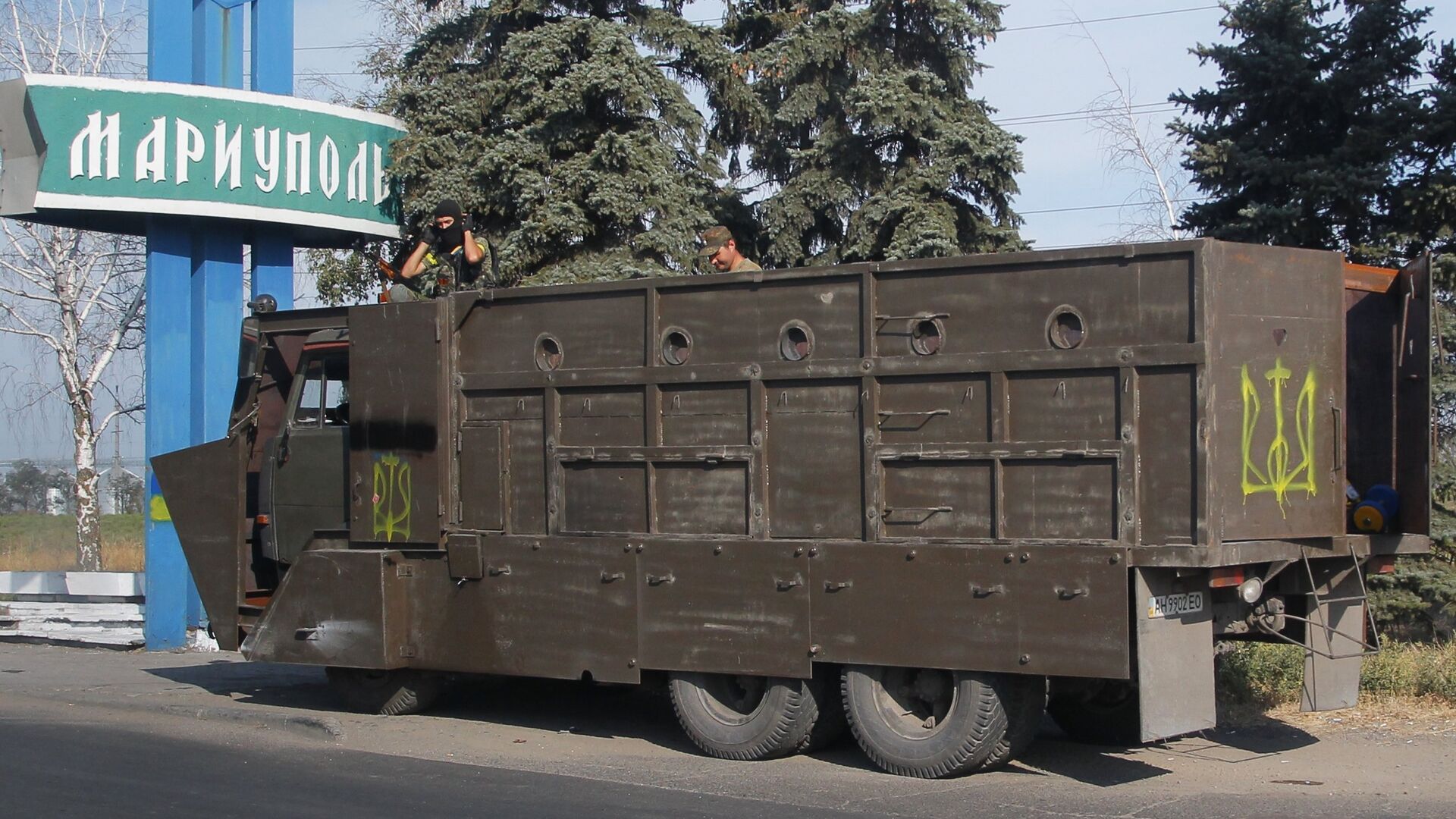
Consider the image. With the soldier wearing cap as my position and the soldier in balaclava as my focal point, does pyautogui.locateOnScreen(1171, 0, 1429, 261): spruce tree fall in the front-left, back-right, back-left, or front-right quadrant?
back-right

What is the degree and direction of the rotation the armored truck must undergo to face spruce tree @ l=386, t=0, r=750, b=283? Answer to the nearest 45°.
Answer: approximately 45° to its right

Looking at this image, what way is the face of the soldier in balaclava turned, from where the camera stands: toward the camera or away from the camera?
toward the camera

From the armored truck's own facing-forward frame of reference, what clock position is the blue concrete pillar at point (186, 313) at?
The blue concrete pillar is roughly at 12 o'clock from the armored truck.

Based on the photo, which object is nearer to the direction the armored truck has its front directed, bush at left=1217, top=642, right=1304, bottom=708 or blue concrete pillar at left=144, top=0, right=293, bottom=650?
the blue concrete pillar

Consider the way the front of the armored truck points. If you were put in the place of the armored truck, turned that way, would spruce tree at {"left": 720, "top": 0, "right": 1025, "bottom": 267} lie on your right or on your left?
on your right

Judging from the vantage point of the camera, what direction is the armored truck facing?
facing away from the viewer and to the left of the viewer

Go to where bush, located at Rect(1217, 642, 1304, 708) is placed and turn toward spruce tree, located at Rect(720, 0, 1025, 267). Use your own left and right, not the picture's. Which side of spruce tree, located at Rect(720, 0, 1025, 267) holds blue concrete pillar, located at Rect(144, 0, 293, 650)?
left

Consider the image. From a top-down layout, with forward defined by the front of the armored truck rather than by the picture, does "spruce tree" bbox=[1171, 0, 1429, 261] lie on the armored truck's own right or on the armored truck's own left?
on the armored truck's own right
